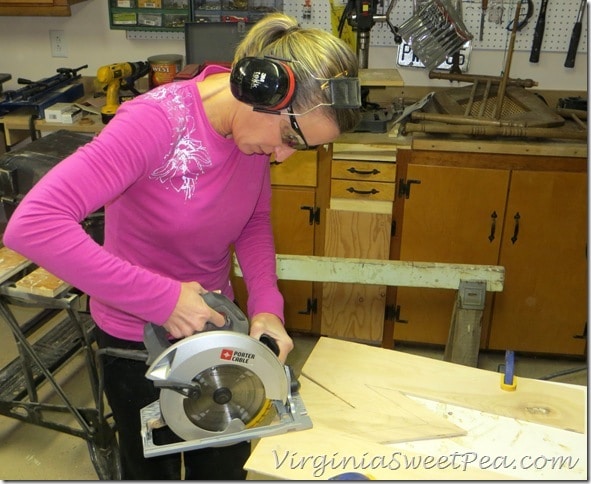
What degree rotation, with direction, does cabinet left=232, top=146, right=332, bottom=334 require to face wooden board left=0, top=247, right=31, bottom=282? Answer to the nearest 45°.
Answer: approximately 45° to its right

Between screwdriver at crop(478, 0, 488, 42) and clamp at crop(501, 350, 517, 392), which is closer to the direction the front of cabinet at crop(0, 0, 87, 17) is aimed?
the clamp

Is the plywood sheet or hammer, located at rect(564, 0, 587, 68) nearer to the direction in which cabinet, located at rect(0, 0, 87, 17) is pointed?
the plywood sheet

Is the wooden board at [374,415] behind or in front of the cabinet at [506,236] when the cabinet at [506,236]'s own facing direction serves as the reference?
in front

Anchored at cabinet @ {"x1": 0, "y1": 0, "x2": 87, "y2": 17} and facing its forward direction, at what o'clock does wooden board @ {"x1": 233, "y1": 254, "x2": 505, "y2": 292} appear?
The wooden board is roughly at 11 o'clock from the cabinet.

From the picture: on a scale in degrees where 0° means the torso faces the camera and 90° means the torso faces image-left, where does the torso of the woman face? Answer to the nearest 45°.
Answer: approximately 315°

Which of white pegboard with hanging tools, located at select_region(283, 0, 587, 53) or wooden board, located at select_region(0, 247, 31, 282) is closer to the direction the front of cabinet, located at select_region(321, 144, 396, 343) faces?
the wooden board

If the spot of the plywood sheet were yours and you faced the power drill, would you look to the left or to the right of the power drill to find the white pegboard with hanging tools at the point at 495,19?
right
